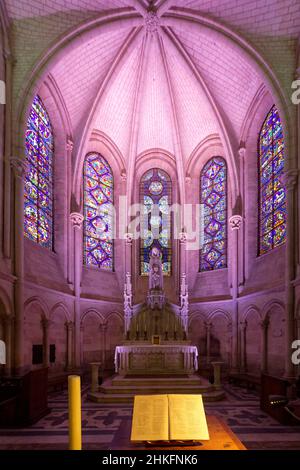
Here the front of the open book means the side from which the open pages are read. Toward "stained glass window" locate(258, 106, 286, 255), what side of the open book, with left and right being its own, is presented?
back

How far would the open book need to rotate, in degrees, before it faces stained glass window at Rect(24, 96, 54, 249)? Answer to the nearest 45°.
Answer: approximately 180°

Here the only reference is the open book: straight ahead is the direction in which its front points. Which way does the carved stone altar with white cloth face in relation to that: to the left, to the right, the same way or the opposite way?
the same way

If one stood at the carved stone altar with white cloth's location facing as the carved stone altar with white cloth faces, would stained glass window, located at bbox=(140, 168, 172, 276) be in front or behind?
behind

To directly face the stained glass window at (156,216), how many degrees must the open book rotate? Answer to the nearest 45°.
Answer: approximately 180°

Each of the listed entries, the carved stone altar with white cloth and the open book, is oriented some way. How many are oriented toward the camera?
2

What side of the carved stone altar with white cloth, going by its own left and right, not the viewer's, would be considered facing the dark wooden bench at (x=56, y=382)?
right

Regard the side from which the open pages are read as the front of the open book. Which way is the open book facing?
toward the camera

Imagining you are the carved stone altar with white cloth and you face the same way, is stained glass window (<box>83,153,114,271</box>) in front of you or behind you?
behind

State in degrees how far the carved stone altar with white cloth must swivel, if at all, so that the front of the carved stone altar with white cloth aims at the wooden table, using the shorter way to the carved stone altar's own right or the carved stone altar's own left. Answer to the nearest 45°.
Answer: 0° — it already faces it

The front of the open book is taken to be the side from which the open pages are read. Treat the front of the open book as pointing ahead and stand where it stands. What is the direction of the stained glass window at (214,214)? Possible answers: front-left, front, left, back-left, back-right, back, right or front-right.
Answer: back

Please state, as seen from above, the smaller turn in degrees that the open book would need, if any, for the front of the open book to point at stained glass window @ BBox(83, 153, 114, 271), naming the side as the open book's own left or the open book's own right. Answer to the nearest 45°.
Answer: approximately 180°

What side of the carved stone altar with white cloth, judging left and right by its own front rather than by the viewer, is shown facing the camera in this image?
front
